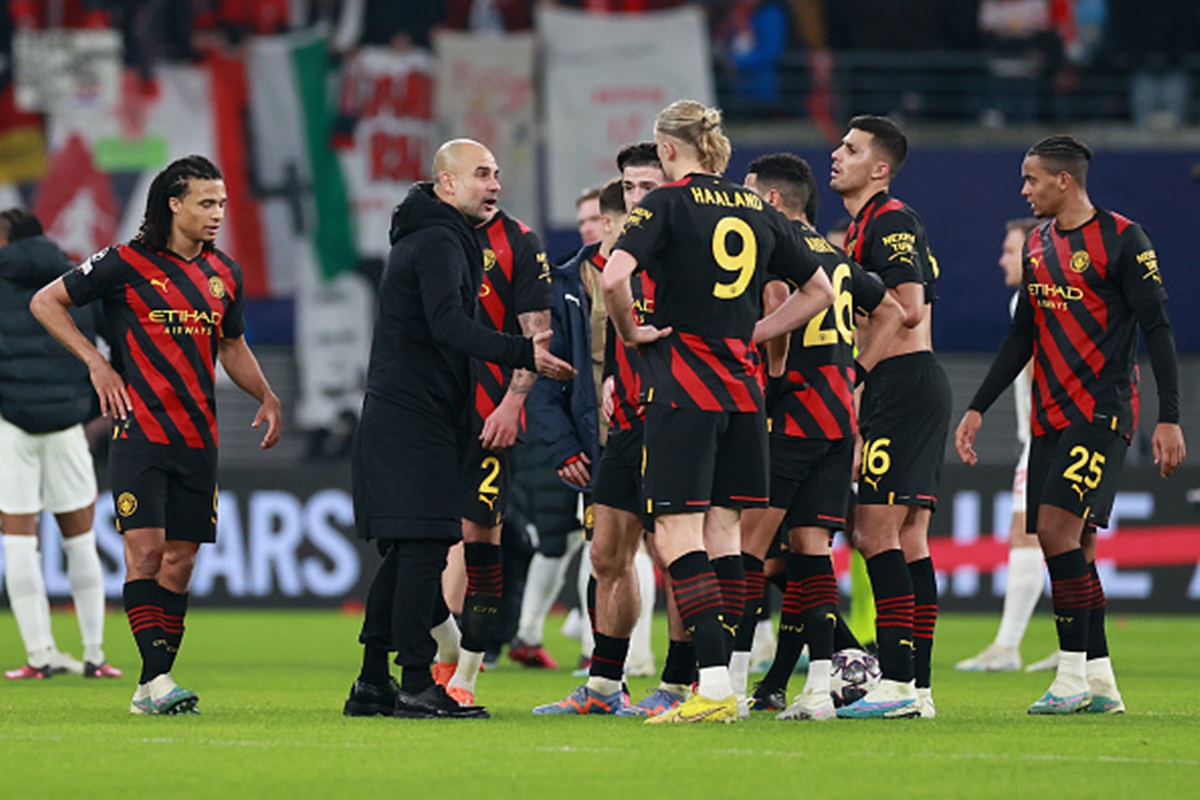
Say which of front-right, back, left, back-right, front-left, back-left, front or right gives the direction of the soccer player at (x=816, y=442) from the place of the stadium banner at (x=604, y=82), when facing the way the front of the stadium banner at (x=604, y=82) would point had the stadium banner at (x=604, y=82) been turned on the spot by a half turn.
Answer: back

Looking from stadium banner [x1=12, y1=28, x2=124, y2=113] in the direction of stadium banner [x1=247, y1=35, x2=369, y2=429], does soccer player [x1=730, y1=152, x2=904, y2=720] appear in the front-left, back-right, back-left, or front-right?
front-right

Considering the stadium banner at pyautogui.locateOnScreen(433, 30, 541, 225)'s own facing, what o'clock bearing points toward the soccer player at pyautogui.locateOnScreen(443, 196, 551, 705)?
The soccer player is roughly at 12 o'clock from the stadium banner.

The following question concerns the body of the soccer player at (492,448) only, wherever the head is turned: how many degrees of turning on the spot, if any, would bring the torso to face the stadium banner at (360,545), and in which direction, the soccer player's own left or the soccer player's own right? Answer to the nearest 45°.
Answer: approximately 135° to the soccer player's own right

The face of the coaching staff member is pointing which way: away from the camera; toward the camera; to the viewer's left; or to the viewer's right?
to the viewer's right

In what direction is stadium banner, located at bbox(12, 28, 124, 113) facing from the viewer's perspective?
toward the camera

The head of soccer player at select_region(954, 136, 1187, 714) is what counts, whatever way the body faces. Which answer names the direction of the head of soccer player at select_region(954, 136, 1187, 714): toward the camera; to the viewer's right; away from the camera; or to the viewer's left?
to the viewer's left

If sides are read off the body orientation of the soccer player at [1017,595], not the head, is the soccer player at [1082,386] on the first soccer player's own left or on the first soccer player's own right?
on the first soccer player's own left

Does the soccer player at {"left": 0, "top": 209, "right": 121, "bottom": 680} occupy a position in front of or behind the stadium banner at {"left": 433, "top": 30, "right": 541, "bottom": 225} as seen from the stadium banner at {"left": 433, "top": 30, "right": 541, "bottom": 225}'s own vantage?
in front

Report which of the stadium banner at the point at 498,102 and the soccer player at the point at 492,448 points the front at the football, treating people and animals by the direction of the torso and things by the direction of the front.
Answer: the stadium banner

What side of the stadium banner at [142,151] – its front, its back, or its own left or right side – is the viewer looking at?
front

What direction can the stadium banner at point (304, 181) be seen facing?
toward the camera

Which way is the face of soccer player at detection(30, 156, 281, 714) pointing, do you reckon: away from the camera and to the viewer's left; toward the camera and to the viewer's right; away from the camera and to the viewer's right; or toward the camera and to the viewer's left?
toward the camera and to the viewer's right

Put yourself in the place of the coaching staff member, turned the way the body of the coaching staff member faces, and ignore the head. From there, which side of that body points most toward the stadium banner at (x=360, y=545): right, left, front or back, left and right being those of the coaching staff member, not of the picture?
left

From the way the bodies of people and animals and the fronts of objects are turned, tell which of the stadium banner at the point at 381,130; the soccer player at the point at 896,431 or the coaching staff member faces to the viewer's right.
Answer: the coaching staff member
